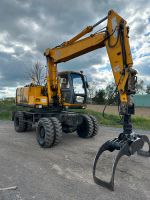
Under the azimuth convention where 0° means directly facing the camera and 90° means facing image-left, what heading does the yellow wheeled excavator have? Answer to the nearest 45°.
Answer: approximately 315°
